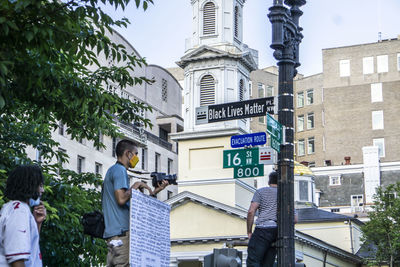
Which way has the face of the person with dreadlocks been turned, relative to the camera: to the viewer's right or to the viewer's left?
to the viewer's right

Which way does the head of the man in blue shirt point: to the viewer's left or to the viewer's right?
to the viewer's right

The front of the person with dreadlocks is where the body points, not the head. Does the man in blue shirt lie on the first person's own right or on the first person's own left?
on the first person's own left
